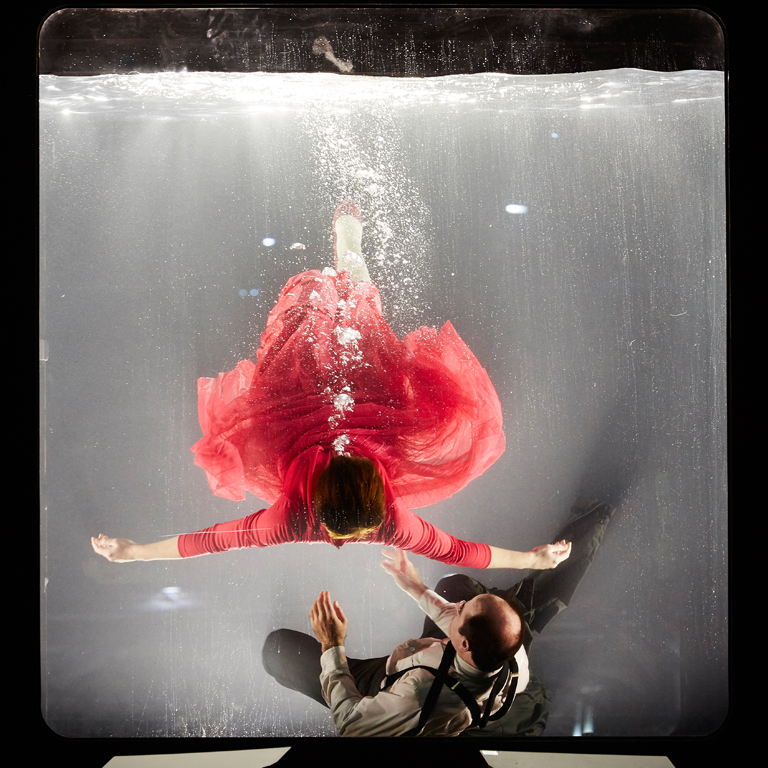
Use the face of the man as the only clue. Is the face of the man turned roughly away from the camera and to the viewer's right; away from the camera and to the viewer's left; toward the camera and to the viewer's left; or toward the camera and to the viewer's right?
away from the camera and to the viewer's left

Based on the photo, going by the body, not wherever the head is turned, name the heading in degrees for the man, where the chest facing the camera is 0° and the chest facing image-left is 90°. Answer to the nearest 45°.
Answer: approximately 135°
